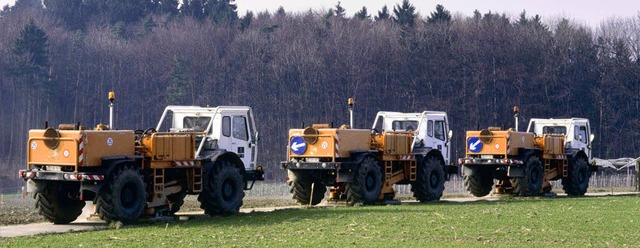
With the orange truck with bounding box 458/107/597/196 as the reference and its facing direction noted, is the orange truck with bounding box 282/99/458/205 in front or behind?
behind

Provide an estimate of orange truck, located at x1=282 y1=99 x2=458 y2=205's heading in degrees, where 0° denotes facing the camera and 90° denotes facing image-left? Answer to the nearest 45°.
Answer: approximately 225°

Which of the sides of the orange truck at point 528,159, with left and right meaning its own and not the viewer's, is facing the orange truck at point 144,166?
back

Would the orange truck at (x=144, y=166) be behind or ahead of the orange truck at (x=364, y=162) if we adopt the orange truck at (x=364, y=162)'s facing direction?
behind

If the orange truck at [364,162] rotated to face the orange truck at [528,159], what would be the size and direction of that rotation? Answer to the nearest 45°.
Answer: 0° — it already faces it

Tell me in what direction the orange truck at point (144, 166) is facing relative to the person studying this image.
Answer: facing away from the viewer and to the right of the viewer

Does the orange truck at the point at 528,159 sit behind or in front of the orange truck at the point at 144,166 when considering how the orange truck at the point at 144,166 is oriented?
in front

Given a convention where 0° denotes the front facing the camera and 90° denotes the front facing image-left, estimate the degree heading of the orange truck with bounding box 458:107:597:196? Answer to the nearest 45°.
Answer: approximately 225°
